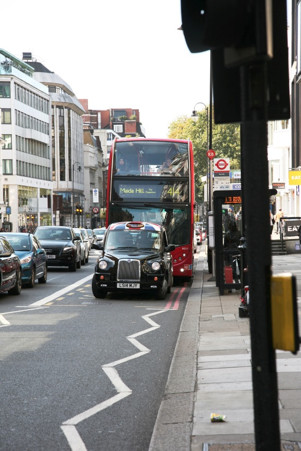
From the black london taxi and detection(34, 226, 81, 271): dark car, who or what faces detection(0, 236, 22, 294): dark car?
detection(34, 226, 81, 271): dark car

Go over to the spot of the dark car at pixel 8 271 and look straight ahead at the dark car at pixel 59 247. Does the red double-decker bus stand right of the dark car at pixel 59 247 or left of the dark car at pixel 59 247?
right

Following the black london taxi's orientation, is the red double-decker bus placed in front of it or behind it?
behind

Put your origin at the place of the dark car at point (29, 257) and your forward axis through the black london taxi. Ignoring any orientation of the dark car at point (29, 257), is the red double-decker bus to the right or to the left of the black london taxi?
left

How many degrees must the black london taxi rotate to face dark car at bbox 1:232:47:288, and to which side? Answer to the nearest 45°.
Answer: approximately 135° to its right

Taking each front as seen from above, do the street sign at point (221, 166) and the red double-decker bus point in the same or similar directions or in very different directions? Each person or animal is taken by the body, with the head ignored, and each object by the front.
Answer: same or similar directions

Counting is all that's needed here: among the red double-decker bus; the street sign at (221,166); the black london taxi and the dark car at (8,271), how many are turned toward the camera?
4

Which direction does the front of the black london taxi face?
toward the camera

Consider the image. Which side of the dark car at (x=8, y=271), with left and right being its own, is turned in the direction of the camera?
front

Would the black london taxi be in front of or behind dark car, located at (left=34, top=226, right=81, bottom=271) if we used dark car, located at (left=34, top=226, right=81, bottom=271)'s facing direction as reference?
in front

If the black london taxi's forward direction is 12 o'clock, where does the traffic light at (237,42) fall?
The traffic light is roughly at 12 o'clock from the black london taxi.

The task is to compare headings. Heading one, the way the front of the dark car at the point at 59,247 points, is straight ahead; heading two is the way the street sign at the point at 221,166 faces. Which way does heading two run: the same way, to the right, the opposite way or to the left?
the same way

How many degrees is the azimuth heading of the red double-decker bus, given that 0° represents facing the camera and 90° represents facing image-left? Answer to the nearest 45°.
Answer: approximately 0°

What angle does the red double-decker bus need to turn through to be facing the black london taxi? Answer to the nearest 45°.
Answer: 0° — it already faces it

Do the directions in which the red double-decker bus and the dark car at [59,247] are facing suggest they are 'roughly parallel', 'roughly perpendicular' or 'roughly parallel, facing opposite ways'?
roughly parallel
